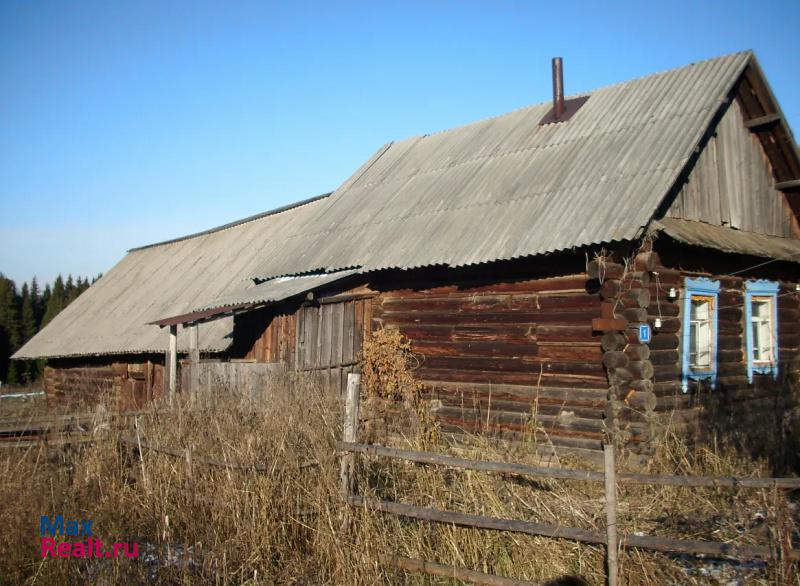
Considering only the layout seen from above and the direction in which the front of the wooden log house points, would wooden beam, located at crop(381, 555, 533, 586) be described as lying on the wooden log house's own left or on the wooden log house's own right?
on the wooden log house's own right

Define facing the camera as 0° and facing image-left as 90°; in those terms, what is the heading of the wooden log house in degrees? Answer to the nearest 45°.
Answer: approximately 315°

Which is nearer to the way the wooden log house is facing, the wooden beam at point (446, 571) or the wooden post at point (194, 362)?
the wooden beam

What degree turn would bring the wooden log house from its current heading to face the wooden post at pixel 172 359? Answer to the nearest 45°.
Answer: approximately 180°

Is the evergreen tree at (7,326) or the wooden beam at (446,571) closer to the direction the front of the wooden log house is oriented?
the wooden beam

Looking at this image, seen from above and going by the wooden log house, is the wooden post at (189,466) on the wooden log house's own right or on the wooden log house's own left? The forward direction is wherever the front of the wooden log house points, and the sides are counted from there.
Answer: on the wooden log house's own right

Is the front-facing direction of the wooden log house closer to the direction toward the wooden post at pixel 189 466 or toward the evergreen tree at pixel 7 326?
the wooden post
